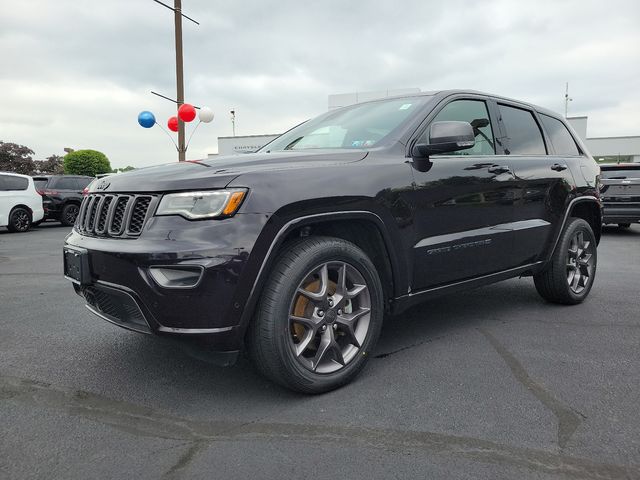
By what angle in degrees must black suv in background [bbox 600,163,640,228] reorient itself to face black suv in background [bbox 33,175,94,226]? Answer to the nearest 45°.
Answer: approximately 90° to its left

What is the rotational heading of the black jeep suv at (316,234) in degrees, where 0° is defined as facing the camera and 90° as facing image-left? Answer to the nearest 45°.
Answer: approximately 45°

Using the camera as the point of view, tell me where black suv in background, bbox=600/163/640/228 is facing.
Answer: facing away from the viewer

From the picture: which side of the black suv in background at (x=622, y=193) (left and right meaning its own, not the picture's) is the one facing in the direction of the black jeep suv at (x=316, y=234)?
back

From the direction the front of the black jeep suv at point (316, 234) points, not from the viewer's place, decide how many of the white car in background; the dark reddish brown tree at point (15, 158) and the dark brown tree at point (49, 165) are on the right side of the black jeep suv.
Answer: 3

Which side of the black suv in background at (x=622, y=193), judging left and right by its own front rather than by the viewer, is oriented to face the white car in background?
left

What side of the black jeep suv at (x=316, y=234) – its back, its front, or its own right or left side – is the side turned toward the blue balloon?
right

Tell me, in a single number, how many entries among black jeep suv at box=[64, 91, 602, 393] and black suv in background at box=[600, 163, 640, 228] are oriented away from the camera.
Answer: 1

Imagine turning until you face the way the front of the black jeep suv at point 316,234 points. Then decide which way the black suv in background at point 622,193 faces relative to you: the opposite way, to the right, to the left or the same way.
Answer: the opposite way

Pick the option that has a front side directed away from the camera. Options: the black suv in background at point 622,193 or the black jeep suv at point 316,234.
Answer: the black suv in background

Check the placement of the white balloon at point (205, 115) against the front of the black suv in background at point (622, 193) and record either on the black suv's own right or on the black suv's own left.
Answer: on the black suv's own left

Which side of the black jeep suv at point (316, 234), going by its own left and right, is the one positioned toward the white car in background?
right

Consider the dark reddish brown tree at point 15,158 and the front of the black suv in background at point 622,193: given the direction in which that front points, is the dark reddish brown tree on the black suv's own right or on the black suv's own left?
on the black suv's own left

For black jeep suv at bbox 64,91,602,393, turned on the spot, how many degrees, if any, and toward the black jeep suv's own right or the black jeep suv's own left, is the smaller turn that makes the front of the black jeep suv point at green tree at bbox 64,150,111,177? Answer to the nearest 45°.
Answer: approximately 90° to the black jeep suv's own right

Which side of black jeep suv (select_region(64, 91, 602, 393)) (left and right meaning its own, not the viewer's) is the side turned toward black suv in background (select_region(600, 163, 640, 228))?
back
